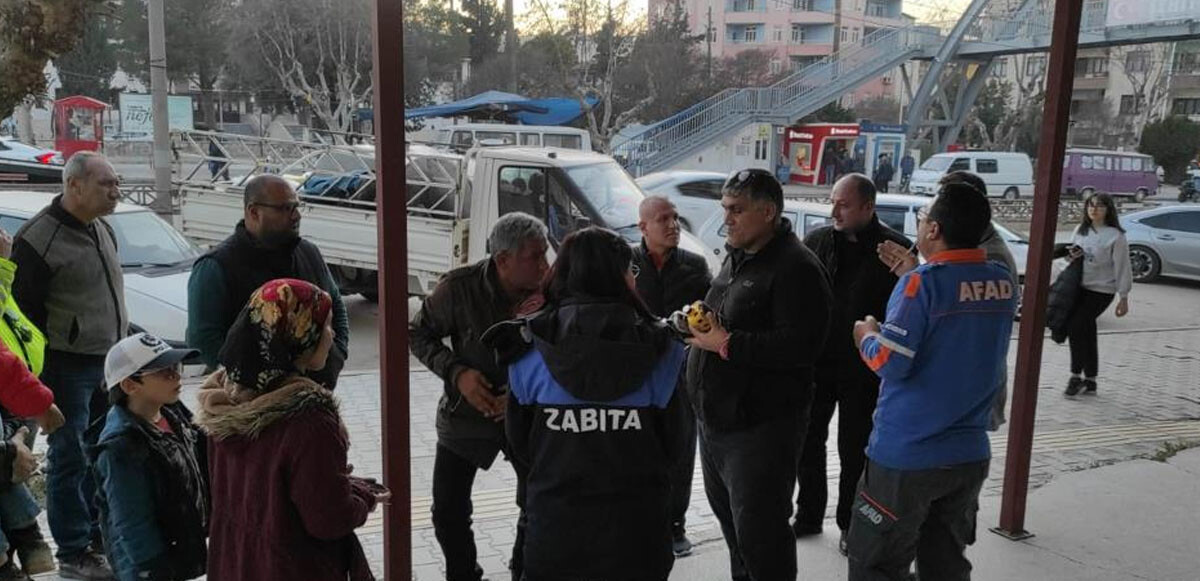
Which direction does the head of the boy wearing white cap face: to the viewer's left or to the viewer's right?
to the viewer's right

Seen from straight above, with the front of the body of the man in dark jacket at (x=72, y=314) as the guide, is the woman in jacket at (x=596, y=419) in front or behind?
in front

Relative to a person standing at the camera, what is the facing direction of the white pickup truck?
facing the viewer and to the right of the viewer

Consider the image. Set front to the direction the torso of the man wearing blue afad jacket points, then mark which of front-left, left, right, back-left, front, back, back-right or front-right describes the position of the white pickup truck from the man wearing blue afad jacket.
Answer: front

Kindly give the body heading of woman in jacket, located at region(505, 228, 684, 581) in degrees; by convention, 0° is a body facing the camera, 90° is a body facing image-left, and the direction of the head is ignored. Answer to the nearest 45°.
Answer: approximately 180°

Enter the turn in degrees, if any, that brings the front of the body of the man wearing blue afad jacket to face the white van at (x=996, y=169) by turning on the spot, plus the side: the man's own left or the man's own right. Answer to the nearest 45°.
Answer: approximately 45° to the man's own right

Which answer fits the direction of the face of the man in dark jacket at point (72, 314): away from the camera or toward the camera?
toward the camera

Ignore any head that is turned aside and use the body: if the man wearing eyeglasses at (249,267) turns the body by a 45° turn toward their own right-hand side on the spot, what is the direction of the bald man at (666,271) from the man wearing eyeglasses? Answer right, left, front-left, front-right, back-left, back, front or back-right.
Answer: left

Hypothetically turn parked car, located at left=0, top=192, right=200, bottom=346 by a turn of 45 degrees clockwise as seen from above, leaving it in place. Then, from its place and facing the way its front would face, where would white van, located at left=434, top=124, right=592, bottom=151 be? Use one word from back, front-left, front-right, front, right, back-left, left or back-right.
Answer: back-left

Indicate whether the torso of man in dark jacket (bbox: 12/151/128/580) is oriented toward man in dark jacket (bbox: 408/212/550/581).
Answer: yes

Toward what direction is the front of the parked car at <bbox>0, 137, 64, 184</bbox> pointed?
to the viewer's left

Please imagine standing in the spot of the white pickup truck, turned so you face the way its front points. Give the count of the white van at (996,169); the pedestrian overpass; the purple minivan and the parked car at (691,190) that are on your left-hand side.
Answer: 4

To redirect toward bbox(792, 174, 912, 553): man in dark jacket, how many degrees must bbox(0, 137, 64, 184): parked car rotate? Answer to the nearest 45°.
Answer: approximately 90° to its left

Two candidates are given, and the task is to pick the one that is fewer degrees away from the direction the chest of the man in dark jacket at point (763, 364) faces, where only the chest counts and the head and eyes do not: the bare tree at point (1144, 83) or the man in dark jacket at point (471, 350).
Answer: the man in dark jacket

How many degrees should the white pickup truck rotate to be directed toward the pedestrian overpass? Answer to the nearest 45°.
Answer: approximately 90° to its left

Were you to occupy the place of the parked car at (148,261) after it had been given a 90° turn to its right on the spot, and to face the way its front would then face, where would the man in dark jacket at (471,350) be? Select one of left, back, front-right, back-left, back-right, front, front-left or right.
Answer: front-left
